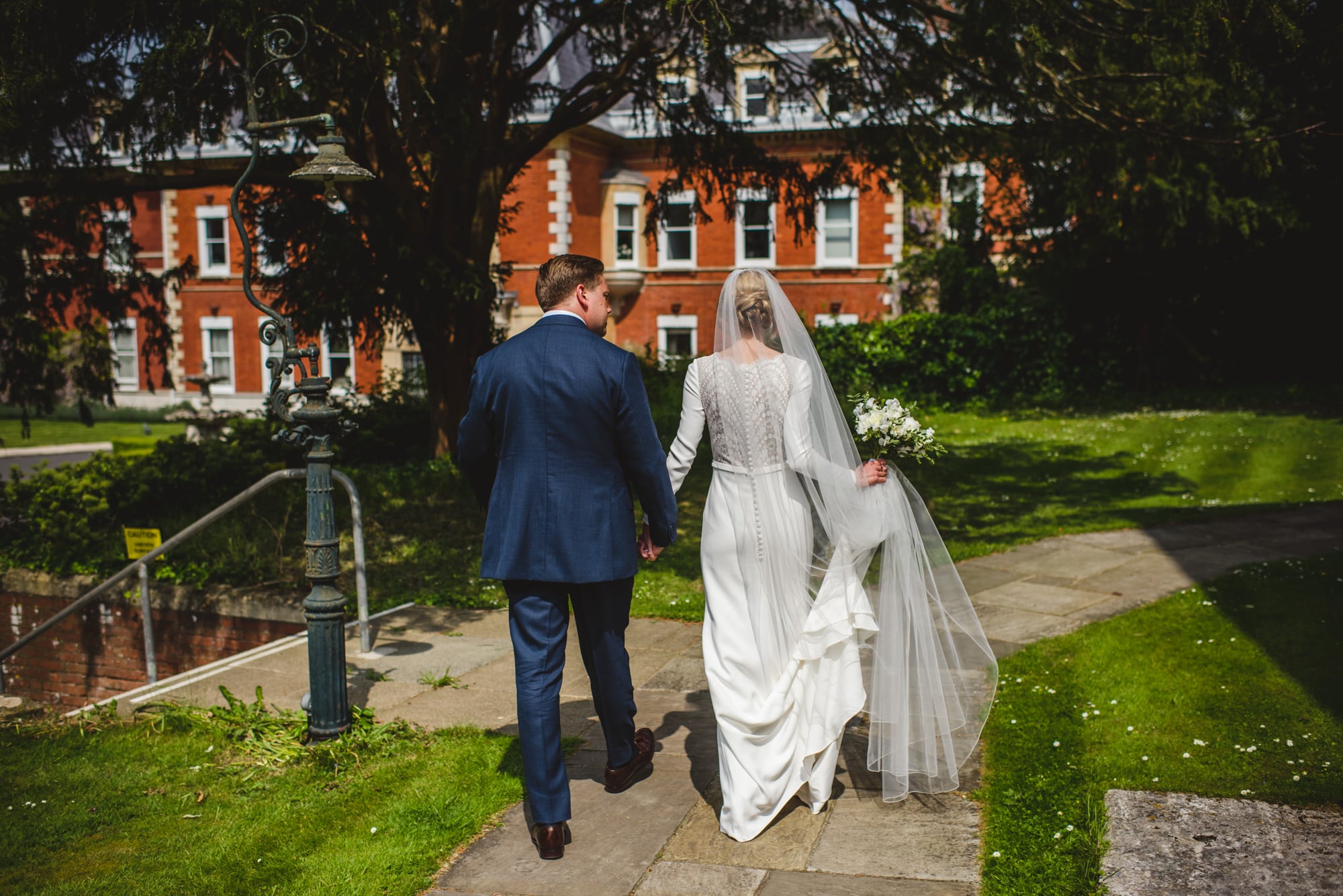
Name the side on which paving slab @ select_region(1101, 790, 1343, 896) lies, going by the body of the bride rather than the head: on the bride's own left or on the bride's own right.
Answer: on the bride's own right

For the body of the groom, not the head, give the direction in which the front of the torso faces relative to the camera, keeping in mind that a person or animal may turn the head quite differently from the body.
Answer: away from the camera

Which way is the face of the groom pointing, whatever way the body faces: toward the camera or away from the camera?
away from the camera

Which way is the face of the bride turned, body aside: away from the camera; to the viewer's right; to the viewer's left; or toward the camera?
away from the camera

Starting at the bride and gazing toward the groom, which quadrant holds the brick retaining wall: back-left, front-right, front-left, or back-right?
front-right

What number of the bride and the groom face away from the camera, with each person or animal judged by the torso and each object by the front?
2

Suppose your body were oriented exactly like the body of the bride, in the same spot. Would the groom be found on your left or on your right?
on your left

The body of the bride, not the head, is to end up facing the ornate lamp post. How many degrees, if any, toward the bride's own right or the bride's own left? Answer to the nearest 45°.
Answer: approximately 90° to the bride's own left

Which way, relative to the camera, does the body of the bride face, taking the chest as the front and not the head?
away from the camera

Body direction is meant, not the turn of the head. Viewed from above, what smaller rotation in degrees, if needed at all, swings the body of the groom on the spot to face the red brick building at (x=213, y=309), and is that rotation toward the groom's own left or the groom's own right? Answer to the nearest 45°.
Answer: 0° — they already face it

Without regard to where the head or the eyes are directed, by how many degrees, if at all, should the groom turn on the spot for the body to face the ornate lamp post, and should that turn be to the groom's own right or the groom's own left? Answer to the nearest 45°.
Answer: approximately 45° to the groom's own left

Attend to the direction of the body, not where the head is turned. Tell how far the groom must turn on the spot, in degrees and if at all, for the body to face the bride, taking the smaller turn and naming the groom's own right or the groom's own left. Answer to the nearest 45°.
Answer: approximately 90° to the groom's own right

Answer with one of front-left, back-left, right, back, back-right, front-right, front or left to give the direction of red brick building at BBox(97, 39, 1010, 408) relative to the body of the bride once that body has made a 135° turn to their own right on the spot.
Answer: back-left

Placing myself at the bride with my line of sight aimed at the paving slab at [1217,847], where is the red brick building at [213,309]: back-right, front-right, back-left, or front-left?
back-left
